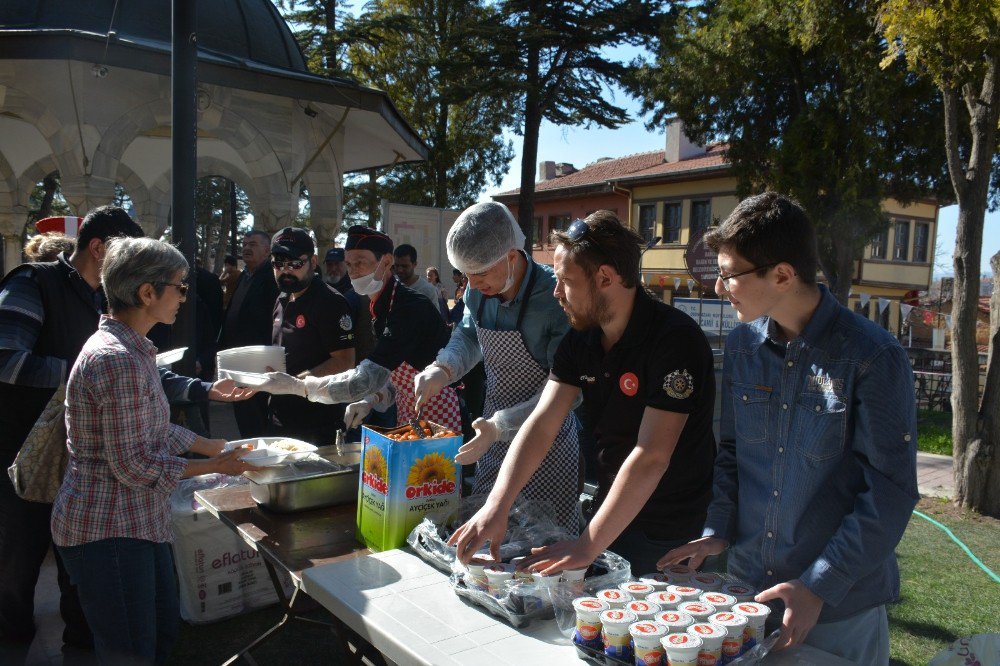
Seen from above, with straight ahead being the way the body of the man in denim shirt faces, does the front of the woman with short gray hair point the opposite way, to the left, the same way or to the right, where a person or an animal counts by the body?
the opposite way

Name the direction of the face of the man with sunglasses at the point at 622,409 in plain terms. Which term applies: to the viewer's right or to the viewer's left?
to the viewer's left

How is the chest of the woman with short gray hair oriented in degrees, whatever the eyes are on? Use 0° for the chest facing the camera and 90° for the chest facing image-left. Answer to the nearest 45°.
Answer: approximately 270°

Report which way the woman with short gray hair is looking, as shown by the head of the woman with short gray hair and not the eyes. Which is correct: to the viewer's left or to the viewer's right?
to the viewer's right

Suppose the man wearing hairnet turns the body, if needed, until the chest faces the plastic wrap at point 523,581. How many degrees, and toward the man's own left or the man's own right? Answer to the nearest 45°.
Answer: approximately 45° to the man's own left

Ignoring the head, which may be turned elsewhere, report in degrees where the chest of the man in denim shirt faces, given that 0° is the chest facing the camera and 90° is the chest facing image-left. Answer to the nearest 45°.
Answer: approximately 45°

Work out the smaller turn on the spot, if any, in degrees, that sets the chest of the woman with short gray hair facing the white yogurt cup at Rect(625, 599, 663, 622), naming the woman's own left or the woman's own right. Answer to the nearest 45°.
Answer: approximately 45° to the woman's own right

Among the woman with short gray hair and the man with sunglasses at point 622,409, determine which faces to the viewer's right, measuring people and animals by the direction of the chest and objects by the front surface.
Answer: the woman with short gray hair

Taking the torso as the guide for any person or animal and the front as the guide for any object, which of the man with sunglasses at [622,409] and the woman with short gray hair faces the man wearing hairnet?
the woman with short gray hair

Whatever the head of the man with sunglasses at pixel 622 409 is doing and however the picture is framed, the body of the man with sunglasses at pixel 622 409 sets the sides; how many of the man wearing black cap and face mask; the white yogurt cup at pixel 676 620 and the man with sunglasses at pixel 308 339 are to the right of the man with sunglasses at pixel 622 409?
2
